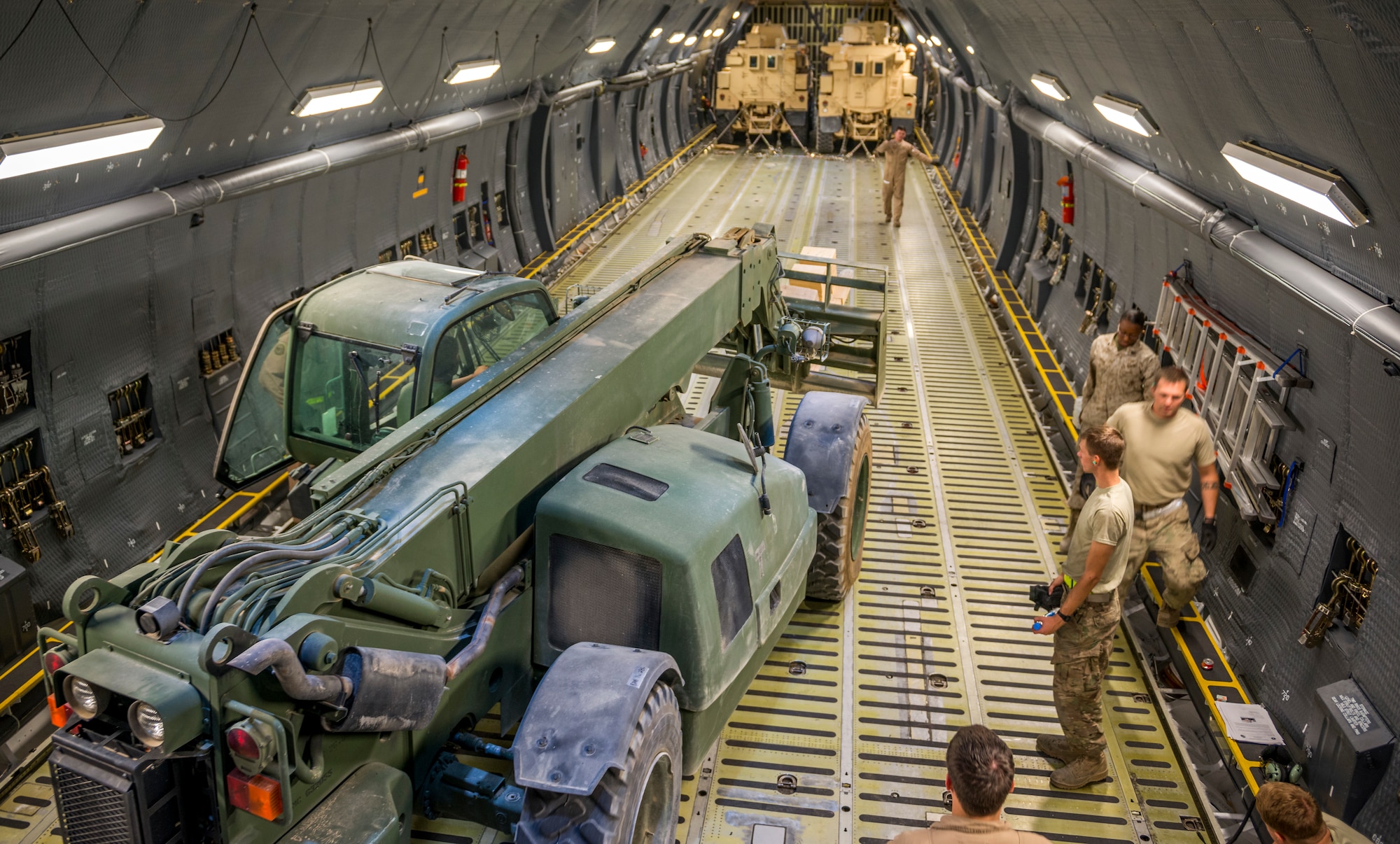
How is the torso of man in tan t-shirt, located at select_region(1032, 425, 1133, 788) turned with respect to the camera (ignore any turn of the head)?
to the viewer's left

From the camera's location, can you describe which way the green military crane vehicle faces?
facing away from the viewer and to the right of the viewer
